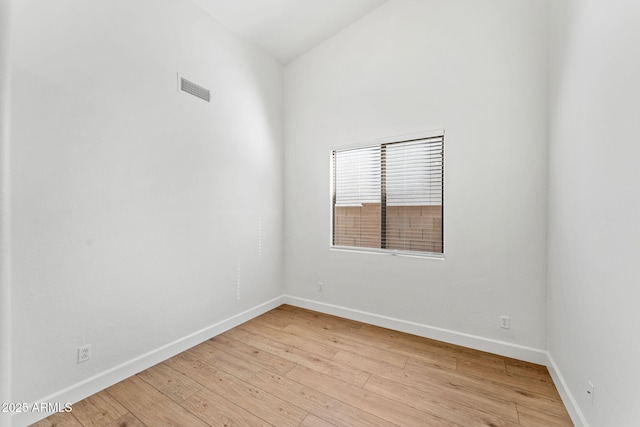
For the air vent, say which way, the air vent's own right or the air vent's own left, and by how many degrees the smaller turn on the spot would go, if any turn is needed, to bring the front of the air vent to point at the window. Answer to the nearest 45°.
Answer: approximately 45° to the air vent's own left

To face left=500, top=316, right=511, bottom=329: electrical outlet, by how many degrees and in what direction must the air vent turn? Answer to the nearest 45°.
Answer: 0° — it already faces it

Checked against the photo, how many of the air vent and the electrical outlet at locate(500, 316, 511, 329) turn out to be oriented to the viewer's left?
0

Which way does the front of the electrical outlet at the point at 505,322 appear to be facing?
toward the camera

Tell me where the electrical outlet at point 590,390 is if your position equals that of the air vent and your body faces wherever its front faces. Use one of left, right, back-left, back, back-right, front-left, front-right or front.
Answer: front

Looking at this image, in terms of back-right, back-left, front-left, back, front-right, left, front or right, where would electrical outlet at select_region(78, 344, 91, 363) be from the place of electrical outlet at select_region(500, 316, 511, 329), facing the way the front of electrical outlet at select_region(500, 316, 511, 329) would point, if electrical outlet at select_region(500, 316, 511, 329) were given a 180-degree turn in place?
back-left

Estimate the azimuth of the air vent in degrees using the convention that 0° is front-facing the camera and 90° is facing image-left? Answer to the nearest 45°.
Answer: approximately 315°

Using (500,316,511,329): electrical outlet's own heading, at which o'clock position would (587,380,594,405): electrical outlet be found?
(587,380,594,405): electrical outlet is roughly at 11 o'clock from (500,316,511,329): electrical outlet.
